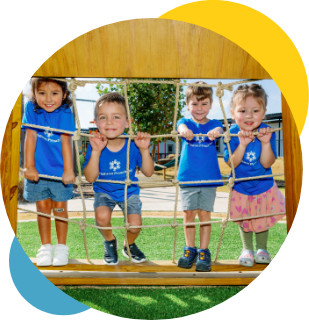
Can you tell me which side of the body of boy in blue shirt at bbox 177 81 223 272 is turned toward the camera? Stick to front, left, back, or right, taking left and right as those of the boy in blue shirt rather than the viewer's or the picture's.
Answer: front

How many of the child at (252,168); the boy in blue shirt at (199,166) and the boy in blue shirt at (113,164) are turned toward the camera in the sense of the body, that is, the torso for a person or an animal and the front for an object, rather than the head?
3

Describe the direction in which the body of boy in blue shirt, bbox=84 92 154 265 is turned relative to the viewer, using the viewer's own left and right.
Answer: facing the viewer

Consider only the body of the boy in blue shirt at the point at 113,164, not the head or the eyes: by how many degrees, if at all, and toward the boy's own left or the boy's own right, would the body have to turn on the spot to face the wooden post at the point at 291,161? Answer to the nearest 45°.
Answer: approximately 90° to the boy's own left

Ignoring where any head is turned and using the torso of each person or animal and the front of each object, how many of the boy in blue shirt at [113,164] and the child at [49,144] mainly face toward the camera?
2
